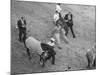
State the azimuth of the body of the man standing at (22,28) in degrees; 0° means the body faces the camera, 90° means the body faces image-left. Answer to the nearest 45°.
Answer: approximately 315°
